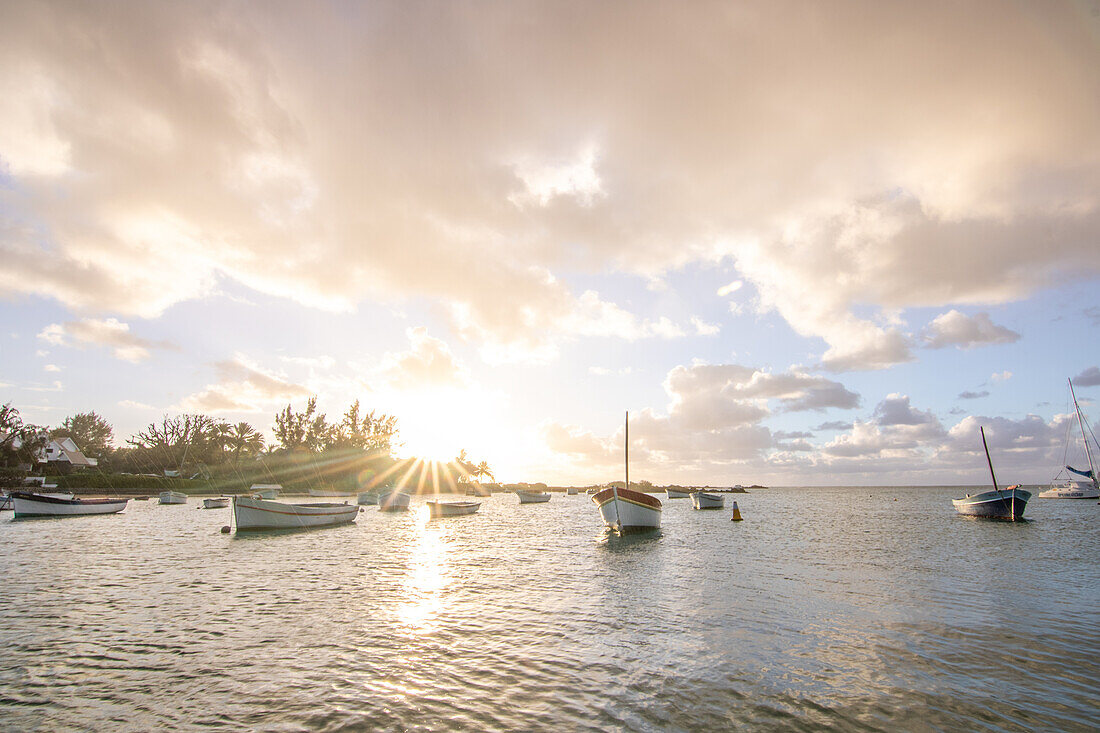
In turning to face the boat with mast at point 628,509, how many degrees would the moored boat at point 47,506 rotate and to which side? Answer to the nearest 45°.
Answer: approximately 135° to its left

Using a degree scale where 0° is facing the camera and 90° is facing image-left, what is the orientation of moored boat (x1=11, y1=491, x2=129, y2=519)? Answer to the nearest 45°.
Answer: approximately 90°

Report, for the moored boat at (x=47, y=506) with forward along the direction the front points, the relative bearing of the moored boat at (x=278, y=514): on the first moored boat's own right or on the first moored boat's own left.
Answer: on the first moored boat's own left
